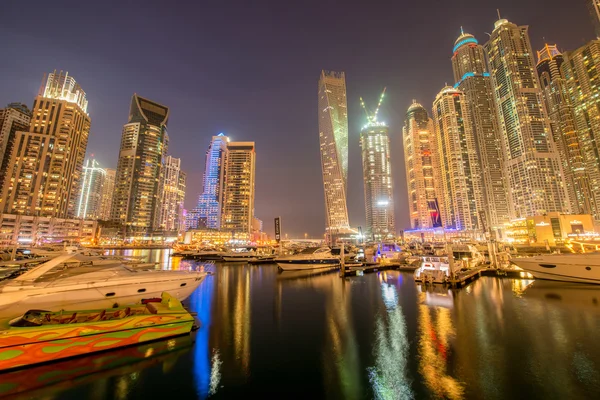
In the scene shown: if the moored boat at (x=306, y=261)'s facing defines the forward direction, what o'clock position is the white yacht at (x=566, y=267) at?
The white yacht is roughly at 7 o'clock from the moored boat.

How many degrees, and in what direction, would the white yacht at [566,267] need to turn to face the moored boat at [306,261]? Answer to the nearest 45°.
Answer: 0° — it already faces it

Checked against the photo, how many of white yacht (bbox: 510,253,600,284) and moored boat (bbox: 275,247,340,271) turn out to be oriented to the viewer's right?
0

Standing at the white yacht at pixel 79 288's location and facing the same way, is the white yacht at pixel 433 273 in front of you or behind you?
in front

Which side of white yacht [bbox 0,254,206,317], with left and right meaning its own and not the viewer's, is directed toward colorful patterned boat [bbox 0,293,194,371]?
right

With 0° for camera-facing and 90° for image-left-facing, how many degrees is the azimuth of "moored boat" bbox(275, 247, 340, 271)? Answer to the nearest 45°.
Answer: approximately 90°

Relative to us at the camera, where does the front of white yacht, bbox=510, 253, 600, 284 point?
facing to the left of the viewer

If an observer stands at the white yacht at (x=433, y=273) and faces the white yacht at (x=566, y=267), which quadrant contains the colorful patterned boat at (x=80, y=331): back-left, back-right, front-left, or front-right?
back-right

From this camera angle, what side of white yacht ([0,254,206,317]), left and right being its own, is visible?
right

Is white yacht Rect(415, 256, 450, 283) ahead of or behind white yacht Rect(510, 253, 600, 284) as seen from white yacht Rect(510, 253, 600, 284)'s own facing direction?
ahead

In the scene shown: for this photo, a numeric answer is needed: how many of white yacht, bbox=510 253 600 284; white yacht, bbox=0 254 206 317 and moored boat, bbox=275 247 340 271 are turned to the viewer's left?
2

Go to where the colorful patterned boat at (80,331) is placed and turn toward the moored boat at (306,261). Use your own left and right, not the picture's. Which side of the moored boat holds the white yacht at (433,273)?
right

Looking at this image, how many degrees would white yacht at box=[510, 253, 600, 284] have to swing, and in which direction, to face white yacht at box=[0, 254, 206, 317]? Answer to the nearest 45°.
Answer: approximately 45° to its left

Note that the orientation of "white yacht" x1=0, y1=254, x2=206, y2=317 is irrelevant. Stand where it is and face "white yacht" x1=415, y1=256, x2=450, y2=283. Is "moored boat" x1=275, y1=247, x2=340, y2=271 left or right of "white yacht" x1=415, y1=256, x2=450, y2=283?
left
